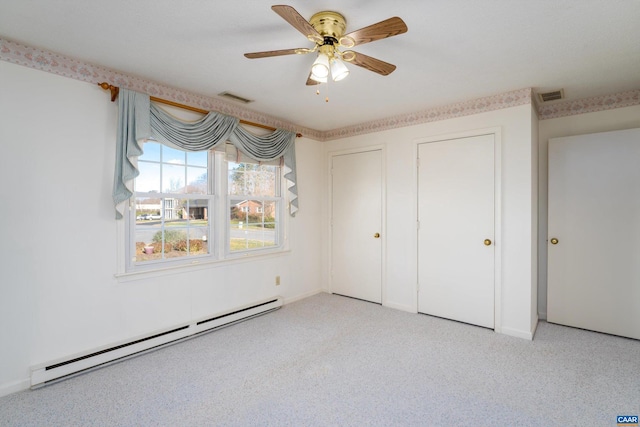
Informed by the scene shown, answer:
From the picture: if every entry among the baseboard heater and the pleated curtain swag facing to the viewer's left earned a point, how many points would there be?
0

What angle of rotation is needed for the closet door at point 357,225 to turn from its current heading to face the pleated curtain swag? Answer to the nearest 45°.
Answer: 0° — it already faces it

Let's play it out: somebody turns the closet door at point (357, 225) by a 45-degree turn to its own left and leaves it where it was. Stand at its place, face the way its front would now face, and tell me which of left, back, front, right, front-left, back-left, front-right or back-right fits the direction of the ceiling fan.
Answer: front

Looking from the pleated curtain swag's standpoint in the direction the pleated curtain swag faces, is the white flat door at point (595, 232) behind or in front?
in front

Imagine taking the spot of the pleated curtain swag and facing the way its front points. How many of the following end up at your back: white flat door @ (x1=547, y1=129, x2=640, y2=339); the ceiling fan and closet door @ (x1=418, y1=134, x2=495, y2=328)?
0

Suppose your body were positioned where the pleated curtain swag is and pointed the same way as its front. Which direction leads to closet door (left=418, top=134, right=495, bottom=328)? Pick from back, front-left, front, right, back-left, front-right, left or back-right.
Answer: front-left

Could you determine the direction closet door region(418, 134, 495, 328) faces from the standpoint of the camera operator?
facing the viewer and to the left of the viewer

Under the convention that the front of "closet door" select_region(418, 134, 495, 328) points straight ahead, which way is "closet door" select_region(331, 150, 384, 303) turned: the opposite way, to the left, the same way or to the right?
the same way

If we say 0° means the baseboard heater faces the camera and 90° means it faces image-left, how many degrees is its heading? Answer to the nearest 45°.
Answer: approximately 315°

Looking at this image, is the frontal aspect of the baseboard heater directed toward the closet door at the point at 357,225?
no

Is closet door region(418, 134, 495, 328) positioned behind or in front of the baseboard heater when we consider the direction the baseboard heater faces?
in front

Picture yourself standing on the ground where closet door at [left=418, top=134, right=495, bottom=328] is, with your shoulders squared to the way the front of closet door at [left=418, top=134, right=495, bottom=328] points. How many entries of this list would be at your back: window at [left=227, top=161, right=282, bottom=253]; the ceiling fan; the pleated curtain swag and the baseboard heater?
0

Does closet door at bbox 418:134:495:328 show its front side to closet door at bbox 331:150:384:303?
no

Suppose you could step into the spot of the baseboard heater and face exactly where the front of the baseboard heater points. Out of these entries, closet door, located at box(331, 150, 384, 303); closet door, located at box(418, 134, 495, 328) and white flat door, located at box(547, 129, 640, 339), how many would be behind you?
0

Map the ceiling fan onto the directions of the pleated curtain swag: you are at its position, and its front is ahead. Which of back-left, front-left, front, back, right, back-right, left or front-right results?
front

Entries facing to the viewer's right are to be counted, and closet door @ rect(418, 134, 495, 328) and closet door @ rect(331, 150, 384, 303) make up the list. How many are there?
0

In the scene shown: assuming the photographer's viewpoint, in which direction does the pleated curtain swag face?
facing the viewer and to the right of the viewer
